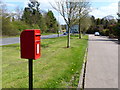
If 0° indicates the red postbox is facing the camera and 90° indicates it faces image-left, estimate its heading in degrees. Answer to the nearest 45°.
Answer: approximately 315°
